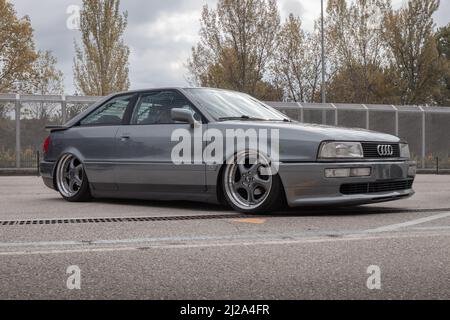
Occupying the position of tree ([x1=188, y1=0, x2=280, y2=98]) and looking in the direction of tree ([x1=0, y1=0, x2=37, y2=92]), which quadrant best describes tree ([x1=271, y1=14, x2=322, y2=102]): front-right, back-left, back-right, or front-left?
back-right

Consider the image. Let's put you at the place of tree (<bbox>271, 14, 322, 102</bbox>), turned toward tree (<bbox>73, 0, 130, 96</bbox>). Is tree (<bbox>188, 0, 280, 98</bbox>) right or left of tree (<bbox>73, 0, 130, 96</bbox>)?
left

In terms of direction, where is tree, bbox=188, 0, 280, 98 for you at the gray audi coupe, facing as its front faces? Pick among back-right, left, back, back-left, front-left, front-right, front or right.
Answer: back-left

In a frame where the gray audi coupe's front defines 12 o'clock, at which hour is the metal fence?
The metal fence is roughly at 8 o'clock from the gray audi coupe.

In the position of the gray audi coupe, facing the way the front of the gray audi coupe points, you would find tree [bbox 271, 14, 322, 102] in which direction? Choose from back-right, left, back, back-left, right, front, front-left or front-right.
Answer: back-left

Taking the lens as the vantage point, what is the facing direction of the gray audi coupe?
facing the viewer and to the right of the viewer

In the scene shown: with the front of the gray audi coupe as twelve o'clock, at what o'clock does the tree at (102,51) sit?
The tree is roughly at 7 o'clock from the gray audi coupe.

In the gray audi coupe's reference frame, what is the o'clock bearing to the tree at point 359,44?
The tree is roughly at 8 o'clock from the gray audi coupe.

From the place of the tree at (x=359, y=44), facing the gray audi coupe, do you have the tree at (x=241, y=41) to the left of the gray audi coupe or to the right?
right
